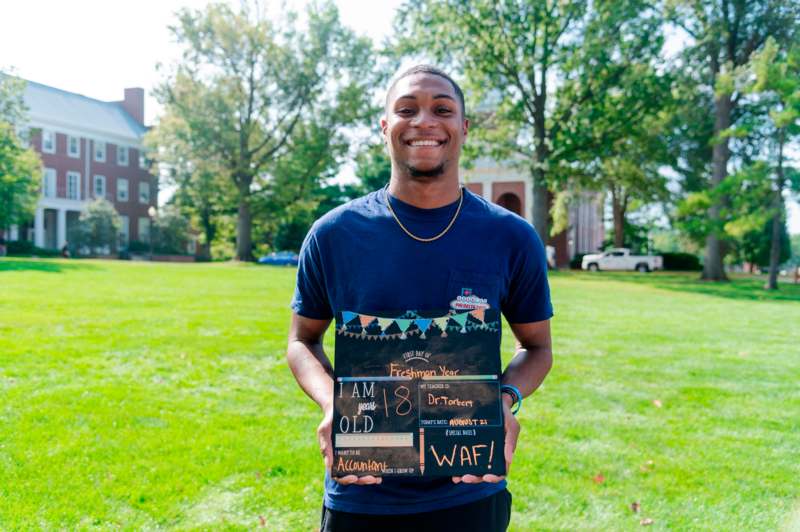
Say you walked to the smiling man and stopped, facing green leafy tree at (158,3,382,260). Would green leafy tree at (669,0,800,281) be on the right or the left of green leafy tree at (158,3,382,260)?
right

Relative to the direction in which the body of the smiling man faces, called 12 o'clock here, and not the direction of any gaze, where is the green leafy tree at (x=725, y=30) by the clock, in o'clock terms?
The green leafy tree is roughly at 7 o'clock from the smiling man.

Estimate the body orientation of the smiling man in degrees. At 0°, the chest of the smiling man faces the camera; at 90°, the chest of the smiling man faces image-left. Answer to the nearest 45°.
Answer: approximately 0°

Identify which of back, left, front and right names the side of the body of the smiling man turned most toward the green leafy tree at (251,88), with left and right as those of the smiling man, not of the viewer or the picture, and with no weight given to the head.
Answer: back

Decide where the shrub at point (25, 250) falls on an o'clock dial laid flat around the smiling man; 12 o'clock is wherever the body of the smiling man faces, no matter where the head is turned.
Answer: The shrub is roughly at 5 o'clock from the smiling man.

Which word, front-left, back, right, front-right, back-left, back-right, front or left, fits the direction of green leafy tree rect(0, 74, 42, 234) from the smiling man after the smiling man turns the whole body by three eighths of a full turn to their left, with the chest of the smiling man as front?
left

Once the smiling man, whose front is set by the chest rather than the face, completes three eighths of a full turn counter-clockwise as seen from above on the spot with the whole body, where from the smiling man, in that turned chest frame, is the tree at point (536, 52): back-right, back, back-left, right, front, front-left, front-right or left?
front-left
